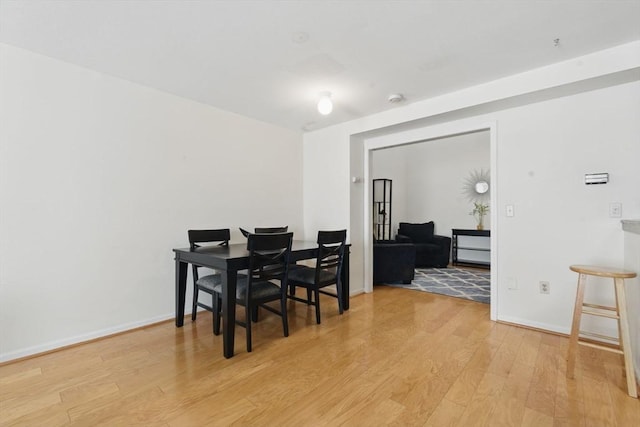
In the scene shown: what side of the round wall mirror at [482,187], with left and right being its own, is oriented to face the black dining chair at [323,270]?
front

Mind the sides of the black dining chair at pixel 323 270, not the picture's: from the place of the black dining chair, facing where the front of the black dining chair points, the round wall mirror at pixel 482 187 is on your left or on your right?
on your right

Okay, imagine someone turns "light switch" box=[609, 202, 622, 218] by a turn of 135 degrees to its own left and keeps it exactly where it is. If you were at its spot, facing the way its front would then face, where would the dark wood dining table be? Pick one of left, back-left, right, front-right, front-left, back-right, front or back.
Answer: back

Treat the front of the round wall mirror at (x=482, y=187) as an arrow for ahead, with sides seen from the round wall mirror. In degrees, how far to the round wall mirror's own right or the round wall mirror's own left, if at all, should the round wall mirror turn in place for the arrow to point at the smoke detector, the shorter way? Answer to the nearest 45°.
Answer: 0° — it already faces it

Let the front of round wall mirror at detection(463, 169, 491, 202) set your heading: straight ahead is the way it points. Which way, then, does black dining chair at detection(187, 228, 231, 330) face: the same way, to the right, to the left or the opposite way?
to the left

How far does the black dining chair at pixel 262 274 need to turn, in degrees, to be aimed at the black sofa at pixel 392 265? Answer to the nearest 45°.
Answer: approximately 90° to its right

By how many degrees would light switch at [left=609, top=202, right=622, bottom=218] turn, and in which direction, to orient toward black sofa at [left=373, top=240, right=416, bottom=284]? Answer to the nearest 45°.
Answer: approximately 90° to its right

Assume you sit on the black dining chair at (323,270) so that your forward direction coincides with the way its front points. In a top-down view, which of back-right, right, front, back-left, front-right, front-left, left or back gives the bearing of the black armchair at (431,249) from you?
right

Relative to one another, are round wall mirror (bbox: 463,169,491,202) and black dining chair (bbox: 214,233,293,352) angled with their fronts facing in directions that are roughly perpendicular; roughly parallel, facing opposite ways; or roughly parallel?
roughly perpendicular

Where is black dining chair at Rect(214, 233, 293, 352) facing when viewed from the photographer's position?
facing away from the viewer and to the left of the viewer

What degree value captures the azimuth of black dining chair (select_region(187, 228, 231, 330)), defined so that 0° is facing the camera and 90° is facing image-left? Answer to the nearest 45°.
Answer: approximately 315°

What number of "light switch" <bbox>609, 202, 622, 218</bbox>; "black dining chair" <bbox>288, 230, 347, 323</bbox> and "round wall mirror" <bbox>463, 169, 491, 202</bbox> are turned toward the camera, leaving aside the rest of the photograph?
2

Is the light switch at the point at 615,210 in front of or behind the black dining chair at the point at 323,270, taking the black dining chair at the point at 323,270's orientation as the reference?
behind

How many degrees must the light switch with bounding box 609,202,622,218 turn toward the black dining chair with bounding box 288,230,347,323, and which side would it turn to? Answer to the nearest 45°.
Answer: approximately 45° to its right

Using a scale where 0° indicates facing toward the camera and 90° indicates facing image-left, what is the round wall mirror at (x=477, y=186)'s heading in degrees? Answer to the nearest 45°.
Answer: approximately 0°

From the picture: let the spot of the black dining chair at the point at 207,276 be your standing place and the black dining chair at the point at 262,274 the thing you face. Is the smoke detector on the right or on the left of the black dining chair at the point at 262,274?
left
